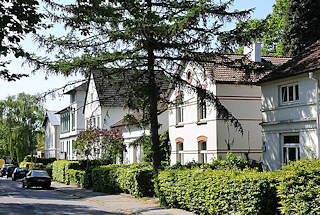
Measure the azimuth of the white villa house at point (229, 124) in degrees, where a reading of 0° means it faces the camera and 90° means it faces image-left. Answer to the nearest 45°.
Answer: approximately 45°

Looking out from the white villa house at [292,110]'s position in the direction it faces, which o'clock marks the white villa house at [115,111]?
the white villa house at [115,111] is roughly at 2 o'clock from the white villa house at [292,110].

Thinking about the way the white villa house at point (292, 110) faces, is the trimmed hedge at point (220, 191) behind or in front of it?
in front

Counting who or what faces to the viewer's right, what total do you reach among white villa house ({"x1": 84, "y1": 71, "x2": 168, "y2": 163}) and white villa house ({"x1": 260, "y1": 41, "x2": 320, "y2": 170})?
0

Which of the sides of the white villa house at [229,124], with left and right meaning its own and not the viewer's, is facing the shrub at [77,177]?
front

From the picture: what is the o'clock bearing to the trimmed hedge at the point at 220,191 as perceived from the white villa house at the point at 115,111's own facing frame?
The trimmed hedge is roughly at 10 o'clock from the white villa house.

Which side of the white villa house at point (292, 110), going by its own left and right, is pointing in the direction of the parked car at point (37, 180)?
right

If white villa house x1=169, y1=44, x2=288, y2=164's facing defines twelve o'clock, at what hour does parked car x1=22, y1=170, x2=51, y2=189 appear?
The parked car is roughly at 12 o'clock from the white villa house.
